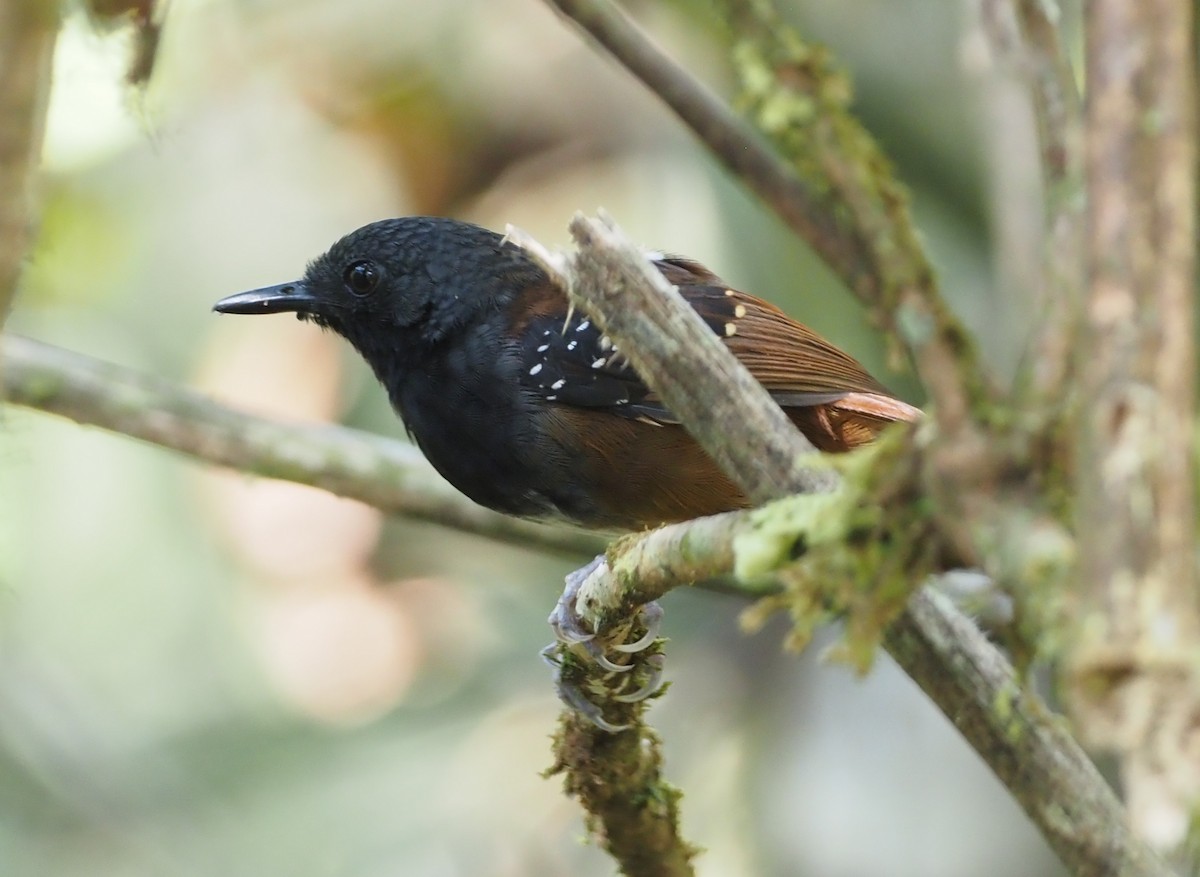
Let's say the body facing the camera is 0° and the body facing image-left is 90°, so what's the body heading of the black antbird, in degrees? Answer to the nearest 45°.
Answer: approximately 90°

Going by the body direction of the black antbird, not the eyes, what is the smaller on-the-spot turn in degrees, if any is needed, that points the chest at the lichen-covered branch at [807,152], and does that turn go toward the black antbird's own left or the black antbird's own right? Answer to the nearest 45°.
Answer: approximately 135° to the black antbird's own left

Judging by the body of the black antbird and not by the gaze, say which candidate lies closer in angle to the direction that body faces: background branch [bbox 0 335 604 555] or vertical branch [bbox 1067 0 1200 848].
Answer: the background branch
